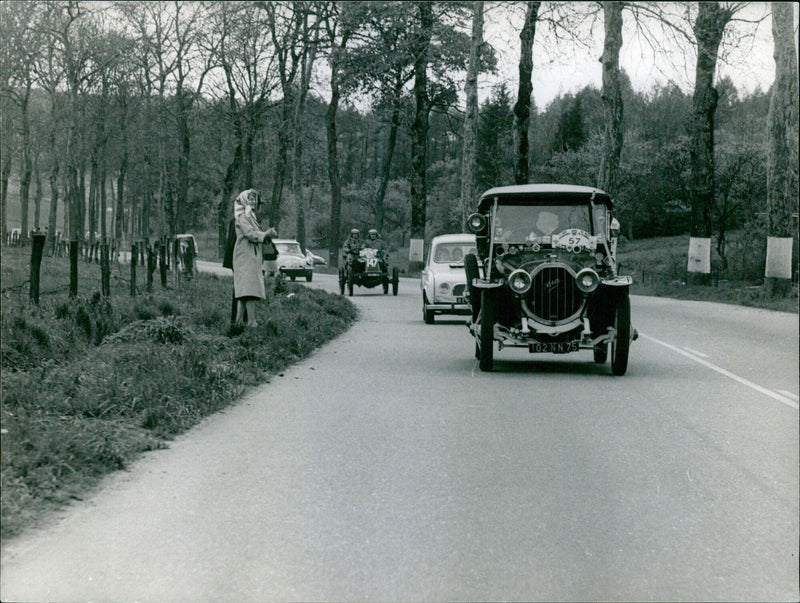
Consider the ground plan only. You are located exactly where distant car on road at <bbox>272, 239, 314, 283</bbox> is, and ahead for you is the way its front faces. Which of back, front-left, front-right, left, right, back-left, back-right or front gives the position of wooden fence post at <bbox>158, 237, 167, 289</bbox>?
front-right

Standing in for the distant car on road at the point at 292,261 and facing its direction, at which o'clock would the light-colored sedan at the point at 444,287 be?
The light-colored sedan is roughly at 1 o'clock from the distant car on road.

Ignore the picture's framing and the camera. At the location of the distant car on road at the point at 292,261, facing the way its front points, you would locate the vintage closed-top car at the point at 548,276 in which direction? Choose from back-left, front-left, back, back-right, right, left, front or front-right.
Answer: front-right

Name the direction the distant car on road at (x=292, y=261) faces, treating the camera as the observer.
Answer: facing the viewer and to the right of the viewer

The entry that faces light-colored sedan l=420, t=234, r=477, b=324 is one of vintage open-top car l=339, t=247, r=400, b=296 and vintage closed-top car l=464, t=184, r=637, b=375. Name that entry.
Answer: vintage open-top car l=339, t=247, r=400, b=296

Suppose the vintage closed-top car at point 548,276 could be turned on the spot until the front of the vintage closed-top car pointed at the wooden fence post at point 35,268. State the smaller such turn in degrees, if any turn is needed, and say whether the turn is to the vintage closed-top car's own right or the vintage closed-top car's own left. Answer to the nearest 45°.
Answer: approximately 90° to the vintage closed-top car's own right

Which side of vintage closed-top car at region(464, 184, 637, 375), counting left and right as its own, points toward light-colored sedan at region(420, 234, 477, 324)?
back

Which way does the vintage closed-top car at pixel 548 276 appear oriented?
toward the camera

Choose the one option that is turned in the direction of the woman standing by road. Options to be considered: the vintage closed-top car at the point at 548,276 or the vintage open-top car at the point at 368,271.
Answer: the vintage open-top car at the point at 368,271
